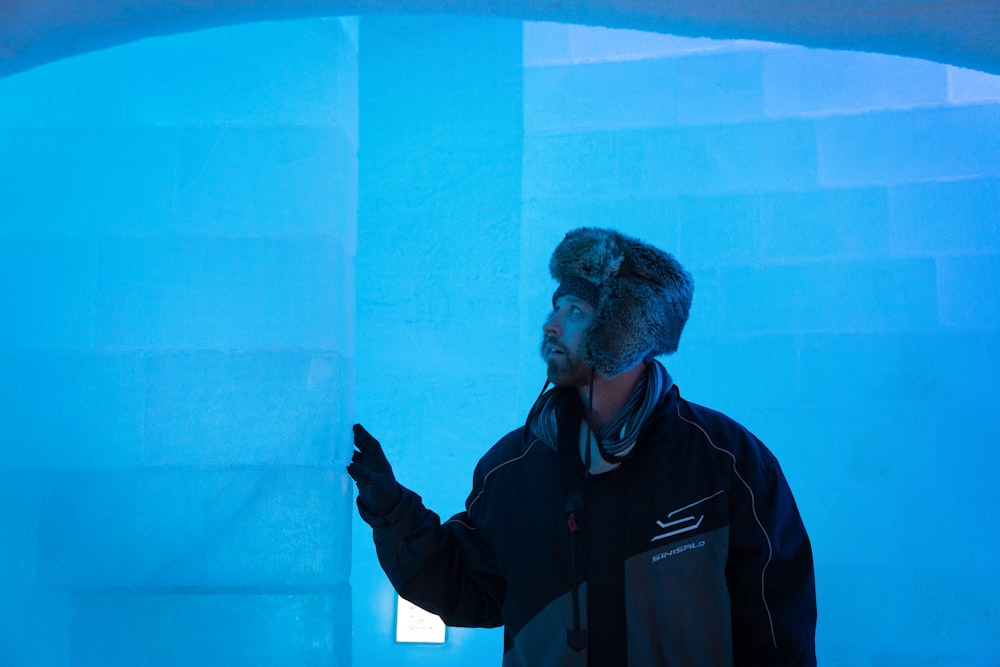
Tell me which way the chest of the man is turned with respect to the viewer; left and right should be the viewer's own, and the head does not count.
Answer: facing the viewer and to the left of the viewer

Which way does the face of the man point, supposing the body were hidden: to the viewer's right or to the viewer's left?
to the viewer's left
